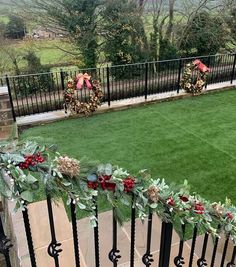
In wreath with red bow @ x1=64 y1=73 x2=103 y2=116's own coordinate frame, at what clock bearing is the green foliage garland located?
The green foliage garland is roughly at 12 o'clock from the wreath with red bow.

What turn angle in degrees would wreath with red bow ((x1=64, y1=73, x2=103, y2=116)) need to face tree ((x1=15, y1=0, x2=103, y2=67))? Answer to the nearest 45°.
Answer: approximately 180°

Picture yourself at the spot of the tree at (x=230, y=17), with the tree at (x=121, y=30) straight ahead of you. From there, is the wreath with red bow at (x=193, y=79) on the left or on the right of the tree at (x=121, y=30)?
left

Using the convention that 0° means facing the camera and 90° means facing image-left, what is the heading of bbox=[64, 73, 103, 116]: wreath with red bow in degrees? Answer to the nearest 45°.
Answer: approximately 0°

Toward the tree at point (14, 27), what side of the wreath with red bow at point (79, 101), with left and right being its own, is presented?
back

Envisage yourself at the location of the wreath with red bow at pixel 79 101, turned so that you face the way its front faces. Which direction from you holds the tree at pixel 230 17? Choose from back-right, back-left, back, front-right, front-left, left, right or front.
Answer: back-left

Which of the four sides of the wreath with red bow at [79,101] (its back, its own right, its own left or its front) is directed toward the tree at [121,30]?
back
